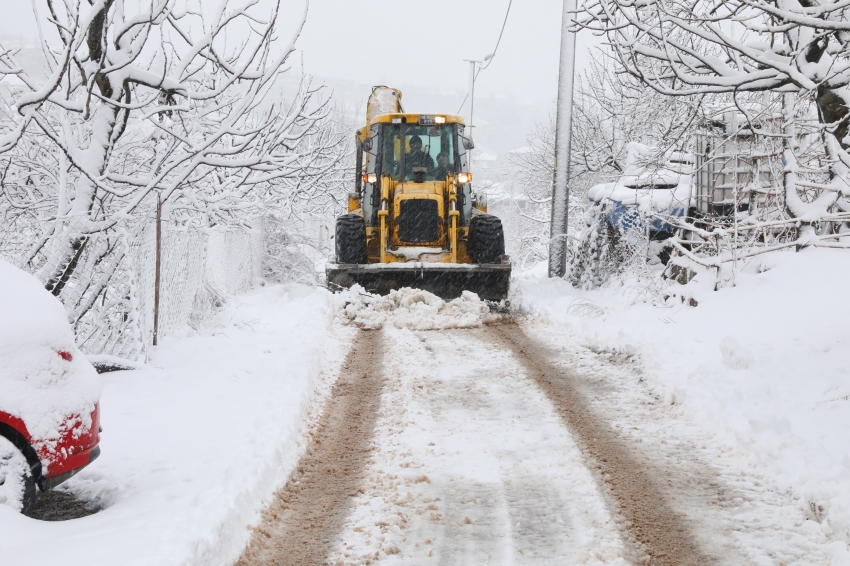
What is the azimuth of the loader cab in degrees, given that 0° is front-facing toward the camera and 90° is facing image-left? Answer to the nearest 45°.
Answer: approximately 0°

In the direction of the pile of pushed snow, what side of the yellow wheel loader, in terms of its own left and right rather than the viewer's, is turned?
front

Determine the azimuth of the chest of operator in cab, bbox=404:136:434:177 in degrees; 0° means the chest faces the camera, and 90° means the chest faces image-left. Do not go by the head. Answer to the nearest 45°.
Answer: approximately 0°

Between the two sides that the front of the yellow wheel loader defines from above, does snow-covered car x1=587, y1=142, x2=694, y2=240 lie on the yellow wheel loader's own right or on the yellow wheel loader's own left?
on the yellow wheel loader's own left
